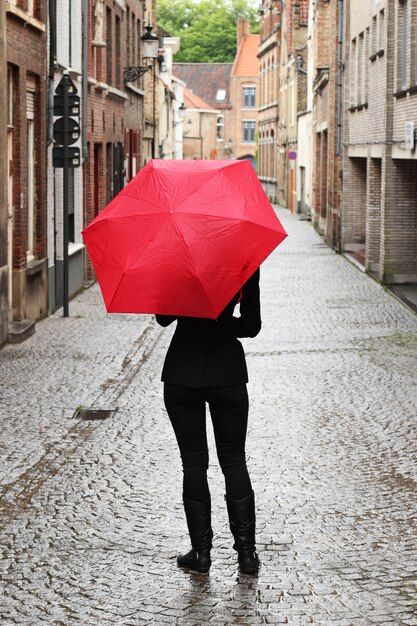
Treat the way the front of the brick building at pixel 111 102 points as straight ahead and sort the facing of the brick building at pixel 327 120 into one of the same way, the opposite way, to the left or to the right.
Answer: the opposite way

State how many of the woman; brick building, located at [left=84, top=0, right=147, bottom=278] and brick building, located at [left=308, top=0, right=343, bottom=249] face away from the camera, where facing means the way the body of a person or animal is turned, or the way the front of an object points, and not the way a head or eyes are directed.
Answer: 1

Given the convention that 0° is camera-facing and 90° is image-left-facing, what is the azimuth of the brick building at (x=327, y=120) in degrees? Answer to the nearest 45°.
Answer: approximately 90°

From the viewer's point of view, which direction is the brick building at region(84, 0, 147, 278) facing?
to the viewer's right

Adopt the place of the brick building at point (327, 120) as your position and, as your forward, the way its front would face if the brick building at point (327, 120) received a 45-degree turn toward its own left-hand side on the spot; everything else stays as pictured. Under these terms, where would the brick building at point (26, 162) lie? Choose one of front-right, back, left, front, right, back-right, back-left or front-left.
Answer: front-left

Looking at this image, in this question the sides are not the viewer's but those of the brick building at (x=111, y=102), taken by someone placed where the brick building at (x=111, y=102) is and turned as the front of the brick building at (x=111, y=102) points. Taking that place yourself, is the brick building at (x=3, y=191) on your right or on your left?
on your right

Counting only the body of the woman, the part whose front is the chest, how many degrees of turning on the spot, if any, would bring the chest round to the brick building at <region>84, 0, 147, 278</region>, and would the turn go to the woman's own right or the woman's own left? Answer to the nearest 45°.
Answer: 0° — they already face it

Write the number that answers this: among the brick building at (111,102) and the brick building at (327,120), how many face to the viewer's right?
1

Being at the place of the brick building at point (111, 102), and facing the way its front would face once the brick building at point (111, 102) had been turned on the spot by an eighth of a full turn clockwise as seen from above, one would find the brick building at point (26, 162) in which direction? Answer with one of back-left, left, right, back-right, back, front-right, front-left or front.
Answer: front-right

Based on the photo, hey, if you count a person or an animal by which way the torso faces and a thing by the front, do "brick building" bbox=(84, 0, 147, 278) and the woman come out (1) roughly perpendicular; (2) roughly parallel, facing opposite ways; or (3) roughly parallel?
roughly perpendicular

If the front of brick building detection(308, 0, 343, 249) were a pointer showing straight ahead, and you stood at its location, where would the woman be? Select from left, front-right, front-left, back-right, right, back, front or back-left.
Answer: left

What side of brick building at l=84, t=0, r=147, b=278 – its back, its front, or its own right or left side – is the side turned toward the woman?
right

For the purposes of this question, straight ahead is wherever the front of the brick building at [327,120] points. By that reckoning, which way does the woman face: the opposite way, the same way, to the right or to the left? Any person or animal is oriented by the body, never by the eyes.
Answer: to the right

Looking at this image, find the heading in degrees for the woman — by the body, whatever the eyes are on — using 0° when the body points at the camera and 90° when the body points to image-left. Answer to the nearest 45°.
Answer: approximately 180°
